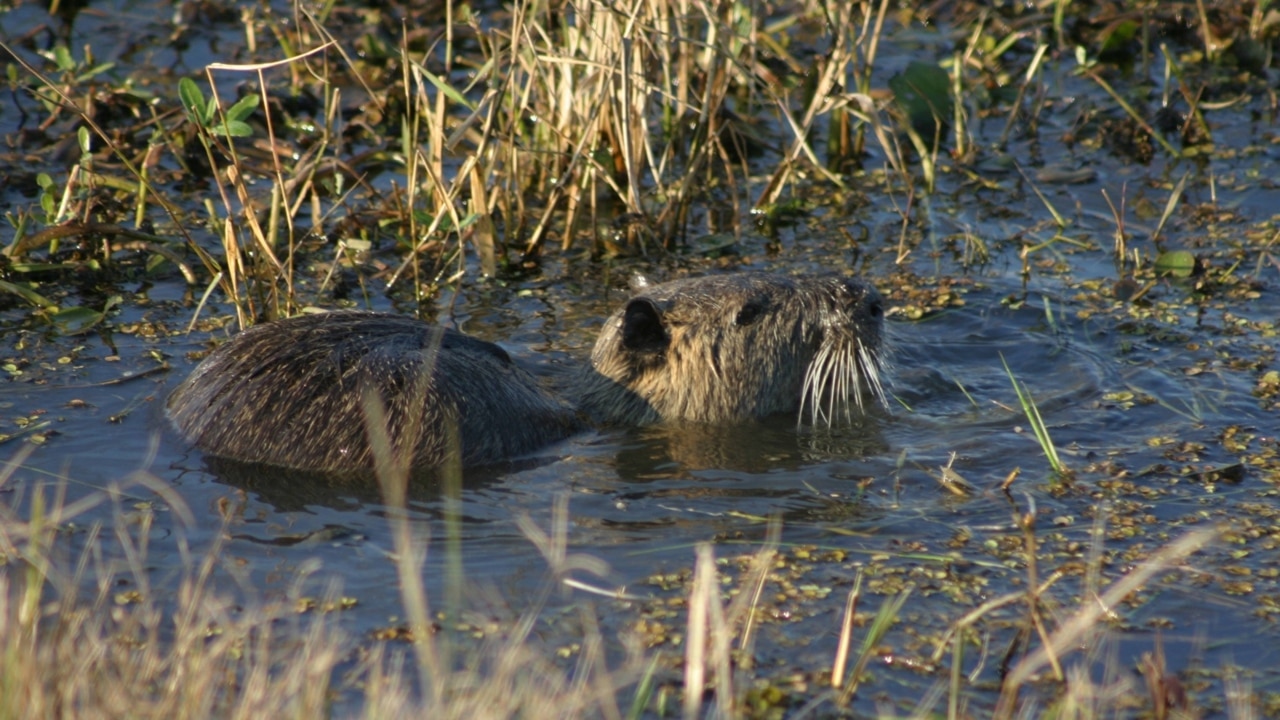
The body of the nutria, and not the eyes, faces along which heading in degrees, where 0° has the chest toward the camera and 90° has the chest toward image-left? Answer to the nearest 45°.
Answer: approximately 270°

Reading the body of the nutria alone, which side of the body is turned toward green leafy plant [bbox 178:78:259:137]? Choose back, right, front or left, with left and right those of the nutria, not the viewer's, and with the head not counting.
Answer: left
